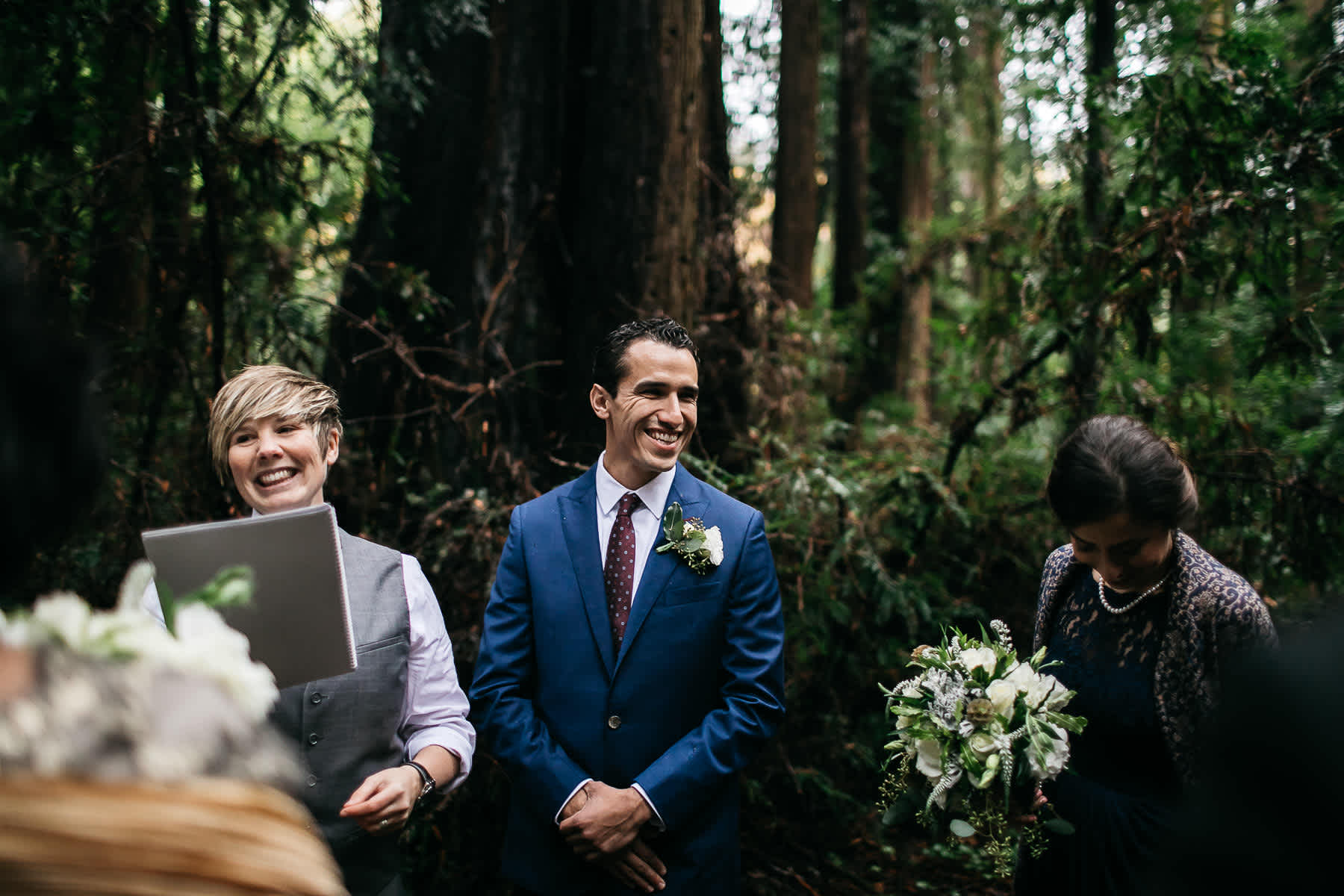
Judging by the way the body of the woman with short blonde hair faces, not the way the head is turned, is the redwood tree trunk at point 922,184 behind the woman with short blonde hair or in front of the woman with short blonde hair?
behind

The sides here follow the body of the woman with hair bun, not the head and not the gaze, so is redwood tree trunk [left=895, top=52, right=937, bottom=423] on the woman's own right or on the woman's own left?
on the woman's own right

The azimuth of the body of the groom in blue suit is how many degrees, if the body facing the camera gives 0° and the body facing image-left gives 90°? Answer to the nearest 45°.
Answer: approximately 0°

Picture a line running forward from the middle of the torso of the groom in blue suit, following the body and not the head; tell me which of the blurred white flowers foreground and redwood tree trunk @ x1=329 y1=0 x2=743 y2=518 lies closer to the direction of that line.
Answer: the blurred white flowers foreground

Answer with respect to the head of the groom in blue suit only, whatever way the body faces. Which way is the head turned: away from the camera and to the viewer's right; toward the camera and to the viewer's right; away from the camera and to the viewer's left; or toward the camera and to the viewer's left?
toward the camera and to the viewer's right

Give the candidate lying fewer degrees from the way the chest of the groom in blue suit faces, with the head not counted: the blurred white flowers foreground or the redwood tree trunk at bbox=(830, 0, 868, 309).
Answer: the blurred white flowers foreground

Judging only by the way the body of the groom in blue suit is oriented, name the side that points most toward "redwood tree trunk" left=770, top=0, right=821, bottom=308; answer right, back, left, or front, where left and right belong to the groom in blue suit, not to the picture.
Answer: back

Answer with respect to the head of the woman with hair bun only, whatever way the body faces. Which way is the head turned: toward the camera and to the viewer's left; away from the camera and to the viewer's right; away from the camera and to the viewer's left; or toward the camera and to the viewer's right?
toward the camera and to the viewer's left

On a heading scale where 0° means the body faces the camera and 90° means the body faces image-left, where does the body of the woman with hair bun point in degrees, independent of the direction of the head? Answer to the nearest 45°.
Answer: approximately 45°

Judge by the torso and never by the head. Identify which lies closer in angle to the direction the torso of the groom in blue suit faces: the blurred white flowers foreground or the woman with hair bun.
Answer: the blurred white flowers foreground

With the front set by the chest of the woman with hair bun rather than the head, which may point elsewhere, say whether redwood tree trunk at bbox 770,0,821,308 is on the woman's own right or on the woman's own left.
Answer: on the woman's own right

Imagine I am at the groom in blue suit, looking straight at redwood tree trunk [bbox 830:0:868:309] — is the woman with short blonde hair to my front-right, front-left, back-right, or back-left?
back-left

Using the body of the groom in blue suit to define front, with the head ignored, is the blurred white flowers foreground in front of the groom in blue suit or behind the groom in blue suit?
in front
